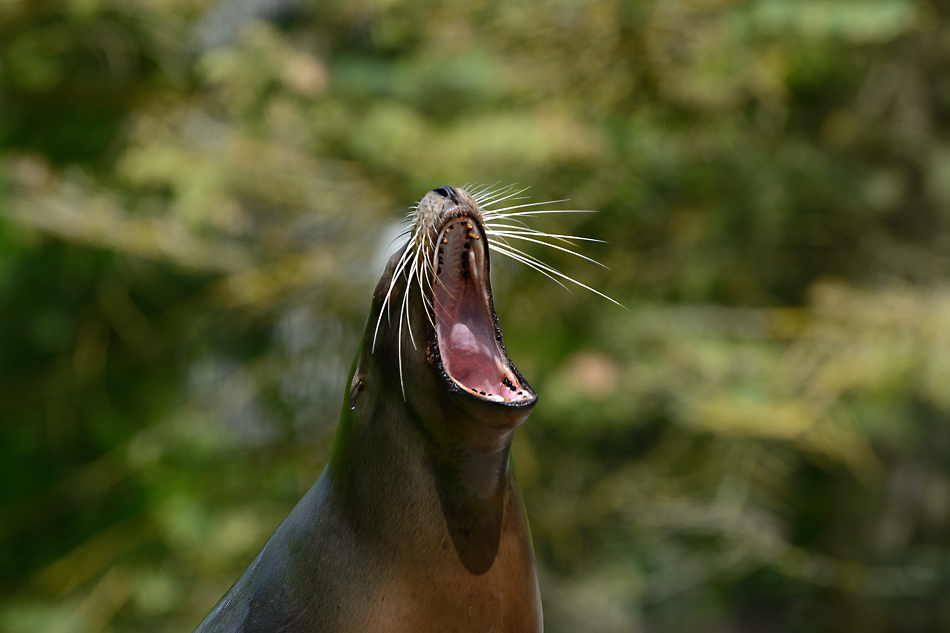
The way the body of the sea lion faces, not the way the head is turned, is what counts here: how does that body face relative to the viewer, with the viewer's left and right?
facing the viewer and to the right of the viewer
